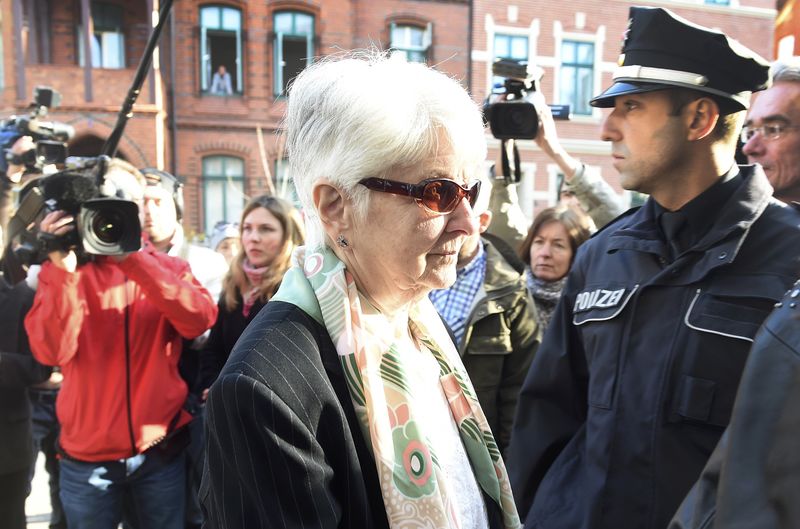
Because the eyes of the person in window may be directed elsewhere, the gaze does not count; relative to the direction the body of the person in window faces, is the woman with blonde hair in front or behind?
in front

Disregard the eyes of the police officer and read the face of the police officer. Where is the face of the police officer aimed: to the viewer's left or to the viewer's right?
to the viewer's left

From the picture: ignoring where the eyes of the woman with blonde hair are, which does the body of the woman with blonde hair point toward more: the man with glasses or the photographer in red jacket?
the photographer in red jacket

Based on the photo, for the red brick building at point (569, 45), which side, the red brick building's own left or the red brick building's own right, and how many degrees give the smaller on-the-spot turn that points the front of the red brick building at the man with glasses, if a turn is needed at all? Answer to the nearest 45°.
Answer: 0° — it already faces them

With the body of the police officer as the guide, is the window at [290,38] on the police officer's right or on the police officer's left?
on the police officer's right

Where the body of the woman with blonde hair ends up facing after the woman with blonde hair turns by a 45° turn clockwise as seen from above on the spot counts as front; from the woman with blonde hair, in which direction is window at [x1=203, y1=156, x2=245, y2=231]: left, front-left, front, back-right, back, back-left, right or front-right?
right

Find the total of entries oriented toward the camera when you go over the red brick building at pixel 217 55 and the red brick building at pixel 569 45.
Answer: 2

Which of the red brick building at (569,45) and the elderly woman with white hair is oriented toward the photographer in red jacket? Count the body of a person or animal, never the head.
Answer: the red brick building

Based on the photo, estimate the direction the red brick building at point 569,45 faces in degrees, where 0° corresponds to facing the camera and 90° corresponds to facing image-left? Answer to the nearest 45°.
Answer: approximately 0°

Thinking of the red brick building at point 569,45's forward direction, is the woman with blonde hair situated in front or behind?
in front

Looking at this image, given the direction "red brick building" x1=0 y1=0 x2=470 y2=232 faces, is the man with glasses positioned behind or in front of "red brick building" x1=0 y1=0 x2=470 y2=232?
in front
